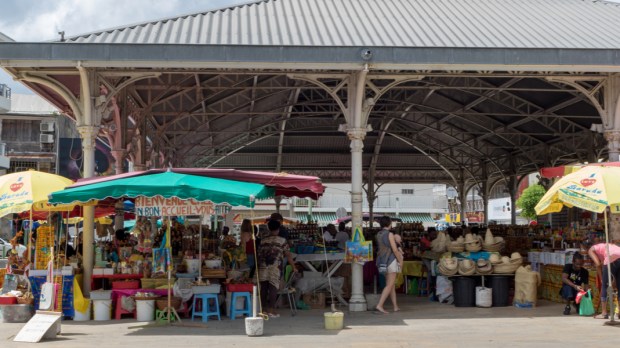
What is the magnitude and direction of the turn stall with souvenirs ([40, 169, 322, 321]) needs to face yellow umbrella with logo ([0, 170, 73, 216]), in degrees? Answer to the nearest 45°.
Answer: approximately 90° to its right

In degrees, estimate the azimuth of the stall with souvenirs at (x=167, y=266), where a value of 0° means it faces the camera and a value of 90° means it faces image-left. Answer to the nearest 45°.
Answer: approximately 0°

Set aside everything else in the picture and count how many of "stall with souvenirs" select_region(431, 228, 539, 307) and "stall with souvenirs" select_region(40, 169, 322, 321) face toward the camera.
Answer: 2

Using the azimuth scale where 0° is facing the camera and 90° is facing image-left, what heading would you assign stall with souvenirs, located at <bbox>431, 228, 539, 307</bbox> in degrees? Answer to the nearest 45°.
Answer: approximately 0°

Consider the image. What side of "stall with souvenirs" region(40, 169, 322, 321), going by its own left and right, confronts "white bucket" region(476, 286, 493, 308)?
left

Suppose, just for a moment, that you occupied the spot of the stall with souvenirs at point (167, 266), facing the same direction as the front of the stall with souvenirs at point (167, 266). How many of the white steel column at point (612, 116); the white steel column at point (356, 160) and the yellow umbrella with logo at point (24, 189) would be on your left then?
2

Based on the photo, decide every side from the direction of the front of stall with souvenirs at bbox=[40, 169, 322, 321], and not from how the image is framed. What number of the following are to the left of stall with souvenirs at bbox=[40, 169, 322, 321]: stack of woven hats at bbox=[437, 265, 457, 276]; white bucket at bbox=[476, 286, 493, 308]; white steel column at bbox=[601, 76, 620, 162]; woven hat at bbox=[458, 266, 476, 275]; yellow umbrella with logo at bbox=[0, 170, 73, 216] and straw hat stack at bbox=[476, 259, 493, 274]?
5

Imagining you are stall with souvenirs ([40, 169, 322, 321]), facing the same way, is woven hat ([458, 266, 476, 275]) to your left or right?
on your left

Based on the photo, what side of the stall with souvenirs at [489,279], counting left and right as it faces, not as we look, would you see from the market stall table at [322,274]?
right

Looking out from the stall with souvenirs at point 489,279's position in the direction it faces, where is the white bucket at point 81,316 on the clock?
The white bucket is roughly at 2 o'clock from the stall with souvenirs.
